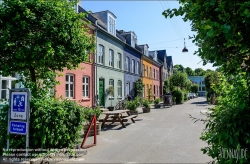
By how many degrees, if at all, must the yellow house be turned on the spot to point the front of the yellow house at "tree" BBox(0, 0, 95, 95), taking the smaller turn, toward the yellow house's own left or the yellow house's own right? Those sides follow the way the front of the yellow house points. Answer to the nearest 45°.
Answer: approximately 45° to the yellow house's own right

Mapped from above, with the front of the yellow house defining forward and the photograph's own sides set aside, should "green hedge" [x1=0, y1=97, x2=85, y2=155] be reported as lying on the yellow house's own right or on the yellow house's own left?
on the yellow house's own right

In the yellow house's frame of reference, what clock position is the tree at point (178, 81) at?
The tree is roughly at 10 o'clock from the yellow house.

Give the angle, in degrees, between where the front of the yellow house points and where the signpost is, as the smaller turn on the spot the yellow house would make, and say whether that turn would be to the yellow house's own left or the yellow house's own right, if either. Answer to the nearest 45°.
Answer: approximately 45° to the yellow house's own right

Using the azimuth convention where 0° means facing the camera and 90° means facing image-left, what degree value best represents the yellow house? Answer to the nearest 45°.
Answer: approximately 315°

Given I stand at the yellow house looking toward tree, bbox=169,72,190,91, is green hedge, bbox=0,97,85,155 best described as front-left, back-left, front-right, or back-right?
back-right

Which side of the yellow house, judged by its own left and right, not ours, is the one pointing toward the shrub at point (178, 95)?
front

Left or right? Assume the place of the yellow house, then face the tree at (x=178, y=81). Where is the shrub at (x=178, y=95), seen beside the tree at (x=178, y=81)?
right

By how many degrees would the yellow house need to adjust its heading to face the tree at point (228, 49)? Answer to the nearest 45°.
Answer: approximately 45° to its right
